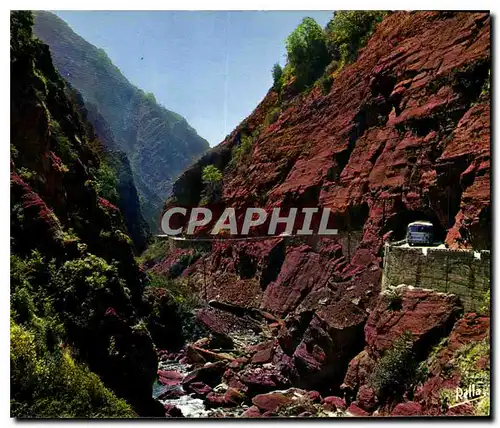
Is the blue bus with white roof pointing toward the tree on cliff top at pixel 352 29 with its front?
no

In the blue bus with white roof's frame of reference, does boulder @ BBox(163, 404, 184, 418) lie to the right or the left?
on its right

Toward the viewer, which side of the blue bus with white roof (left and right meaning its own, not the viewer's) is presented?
front

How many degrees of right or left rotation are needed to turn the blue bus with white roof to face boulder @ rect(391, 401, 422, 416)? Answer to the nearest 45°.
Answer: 0° — it already faces it

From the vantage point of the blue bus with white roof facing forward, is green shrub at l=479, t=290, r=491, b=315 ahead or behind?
ahead

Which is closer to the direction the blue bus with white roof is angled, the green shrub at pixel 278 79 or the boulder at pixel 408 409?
the boulder
